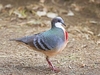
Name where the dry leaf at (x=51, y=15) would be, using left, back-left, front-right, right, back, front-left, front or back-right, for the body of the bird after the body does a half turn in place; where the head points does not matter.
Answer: right

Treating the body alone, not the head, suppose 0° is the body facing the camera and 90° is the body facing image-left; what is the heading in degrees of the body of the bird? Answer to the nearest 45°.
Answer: approximately 270°

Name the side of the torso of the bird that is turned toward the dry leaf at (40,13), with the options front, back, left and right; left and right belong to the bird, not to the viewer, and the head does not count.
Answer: left
